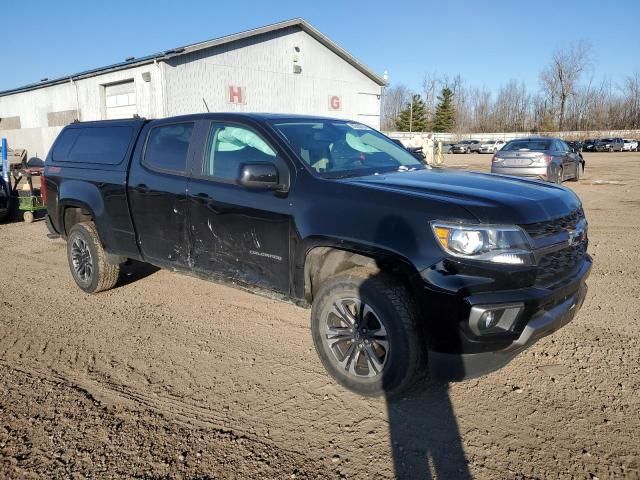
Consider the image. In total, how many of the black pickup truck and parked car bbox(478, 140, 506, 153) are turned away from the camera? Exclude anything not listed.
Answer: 0

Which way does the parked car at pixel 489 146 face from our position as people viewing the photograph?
facing the viewer and to the left of the viewer

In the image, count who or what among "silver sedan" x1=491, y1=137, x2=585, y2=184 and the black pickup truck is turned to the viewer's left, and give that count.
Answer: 0

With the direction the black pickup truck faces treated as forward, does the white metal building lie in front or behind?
behind

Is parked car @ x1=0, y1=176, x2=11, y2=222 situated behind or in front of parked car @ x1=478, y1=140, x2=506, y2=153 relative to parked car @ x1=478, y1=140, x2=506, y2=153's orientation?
in front

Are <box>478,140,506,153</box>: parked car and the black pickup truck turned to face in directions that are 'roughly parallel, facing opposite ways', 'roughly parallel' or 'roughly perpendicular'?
roughly perpendicular

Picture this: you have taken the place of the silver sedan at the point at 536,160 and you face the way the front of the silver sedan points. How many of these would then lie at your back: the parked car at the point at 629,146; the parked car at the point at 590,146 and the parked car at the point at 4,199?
1

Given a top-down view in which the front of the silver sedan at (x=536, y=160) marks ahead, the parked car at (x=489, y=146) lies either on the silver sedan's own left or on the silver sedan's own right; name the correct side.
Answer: on the silver sedan's own left

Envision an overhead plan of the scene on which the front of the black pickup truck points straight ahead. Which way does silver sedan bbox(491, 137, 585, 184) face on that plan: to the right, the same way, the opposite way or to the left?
to the left

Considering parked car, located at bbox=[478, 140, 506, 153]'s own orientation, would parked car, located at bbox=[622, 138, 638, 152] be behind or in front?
behind

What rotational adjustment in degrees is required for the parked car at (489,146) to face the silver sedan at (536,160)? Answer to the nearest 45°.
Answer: approximately 45° to its left

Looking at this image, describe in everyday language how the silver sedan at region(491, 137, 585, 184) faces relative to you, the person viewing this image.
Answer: facing away from the viewer and to the right of the viewer

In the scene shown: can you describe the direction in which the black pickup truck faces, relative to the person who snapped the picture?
facing the viewer and to the right of the viewer

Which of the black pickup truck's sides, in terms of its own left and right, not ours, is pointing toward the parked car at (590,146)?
left
